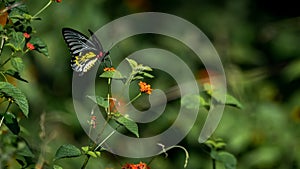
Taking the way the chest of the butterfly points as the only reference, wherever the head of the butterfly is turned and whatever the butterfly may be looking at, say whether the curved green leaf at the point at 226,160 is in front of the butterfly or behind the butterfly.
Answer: in front

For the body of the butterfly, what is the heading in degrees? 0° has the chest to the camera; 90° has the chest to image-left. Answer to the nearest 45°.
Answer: approximately 270°
